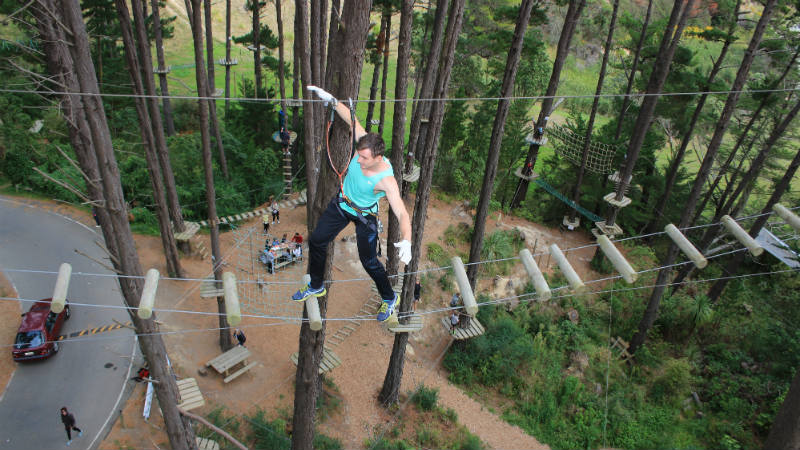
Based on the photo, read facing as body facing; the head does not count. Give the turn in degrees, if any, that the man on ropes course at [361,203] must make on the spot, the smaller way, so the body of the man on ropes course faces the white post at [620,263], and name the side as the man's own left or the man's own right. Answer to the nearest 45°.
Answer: approximately 135° to the man's own left

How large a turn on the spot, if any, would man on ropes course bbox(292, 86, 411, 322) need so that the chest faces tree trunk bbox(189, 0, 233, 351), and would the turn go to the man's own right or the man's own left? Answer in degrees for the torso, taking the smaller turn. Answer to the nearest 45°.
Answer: approximately 90° to the man's own right

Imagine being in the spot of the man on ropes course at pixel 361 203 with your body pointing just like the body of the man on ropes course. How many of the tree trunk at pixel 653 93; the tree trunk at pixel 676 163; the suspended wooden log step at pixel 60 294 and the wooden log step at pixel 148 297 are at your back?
2

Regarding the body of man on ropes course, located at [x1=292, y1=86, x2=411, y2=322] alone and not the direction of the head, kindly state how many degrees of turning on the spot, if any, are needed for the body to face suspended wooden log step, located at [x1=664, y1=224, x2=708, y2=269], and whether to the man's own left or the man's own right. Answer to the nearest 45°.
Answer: approximately 135° to the man's own left

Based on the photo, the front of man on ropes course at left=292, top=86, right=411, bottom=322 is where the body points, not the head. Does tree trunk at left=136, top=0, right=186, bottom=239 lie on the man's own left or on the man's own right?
on the man's own right

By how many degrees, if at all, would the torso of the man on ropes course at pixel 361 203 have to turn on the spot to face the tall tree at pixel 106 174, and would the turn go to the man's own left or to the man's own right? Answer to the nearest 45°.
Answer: approximately 90° to the man's own right

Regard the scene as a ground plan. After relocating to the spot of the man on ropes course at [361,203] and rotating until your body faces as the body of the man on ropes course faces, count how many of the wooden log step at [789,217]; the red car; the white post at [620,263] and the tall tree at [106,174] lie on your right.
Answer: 2

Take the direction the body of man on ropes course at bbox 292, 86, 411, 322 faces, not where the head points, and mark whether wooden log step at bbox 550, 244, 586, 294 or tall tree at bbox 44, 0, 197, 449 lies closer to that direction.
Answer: the tall tree

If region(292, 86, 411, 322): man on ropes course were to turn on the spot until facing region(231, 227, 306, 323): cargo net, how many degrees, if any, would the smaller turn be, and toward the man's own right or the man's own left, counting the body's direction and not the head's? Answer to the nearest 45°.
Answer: approximately 135° to the man's own right

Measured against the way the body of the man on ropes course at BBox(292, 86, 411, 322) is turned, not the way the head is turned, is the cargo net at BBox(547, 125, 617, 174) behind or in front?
behind

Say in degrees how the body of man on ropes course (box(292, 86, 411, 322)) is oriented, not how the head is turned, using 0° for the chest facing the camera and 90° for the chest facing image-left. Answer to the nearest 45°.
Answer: approximately 45°
